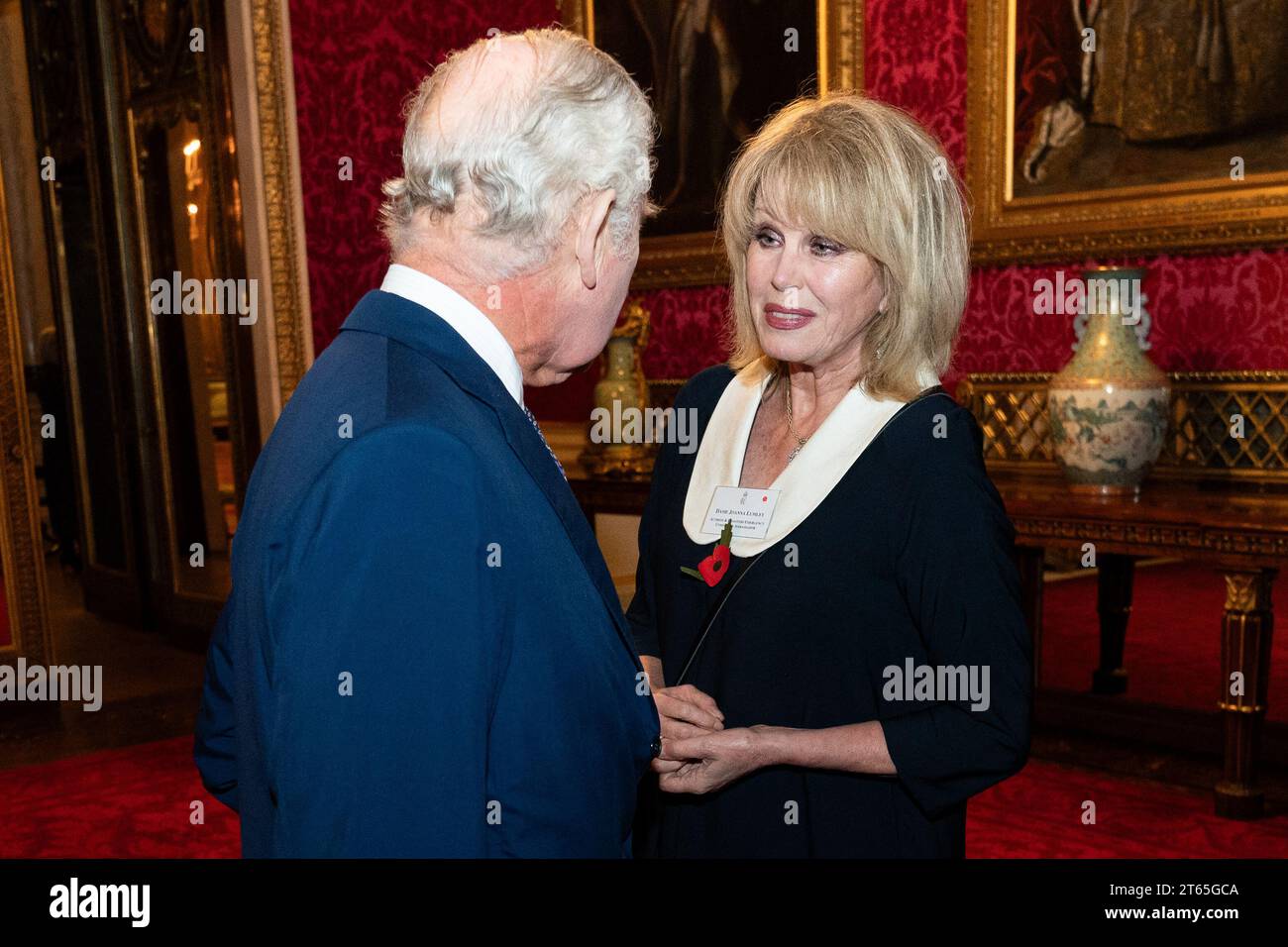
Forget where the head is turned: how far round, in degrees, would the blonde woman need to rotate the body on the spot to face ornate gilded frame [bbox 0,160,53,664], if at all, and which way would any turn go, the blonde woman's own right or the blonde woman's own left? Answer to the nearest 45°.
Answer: approximately 90° to the blonde woman's own right

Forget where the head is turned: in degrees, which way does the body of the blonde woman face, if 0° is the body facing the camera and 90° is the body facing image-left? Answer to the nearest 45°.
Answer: approximately 45°

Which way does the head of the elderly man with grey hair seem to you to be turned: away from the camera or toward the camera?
away from the camera

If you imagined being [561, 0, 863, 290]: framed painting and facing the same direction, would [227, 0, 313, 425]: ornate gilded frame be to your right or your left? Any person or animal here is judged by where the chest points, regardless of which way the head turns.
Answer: on your right

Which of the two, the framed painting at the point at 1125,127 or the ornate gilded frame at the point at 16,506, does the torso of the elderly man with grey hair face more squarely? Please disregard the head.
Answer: the framed painting

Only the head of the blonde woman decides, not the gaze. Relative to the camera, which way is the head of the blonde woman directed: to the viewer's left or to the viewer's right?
to the viewer's left

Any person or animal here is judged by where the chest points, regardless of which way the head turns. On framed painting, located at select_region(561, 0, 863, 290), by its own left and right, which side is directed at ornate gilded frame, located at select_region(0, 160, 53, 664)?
right

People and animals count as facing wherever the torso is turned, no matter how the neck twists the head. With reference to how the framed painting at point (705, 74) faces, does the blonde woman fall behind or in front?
in front

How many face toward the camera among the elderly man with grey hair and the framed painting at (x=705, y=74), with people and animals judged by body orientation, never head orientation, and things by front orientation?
1

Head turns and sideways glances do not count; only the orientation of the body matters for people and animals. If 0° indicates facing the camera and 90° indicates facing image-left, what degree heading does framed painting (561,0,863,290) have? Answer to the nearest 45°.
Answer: approximately 0°

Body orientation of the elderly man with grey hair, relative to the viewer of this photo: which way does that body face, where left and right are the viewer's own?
facing away from the viewer and to the right of the viewer

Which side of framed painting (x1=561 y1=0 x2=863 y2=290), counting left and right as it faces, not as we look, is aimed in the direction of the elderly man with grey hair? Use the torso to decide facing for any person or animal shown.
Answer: front

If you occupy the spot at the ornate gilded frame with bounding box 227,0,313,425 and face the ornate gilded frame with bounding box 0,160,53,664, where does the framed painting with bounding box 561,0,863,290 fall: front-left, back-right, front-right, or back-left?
back-left

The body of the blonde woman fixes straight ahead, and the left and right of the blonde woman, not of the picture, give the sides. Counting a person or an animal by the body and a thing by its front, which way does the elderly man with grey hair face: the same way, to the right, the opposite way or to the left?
the opposite way

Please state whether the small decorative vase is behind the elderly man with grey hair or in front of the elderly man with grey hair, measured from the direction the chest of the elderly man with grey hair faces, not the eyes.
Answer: in front
